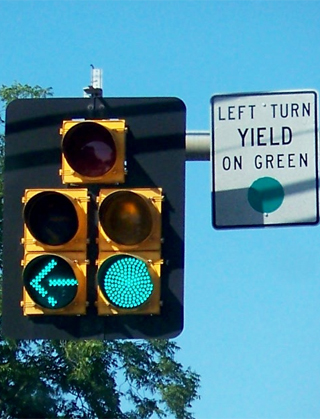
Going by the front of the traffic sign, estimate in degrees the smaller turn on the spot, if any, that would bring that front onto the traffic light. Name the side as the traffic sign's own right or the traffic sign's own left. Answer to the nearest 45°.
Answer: approximately 90° to the traffic sign's own right

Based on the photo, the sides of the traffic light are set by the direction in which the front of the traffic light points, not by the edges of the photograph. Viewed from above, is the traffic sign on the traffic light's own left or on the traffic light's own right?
on the traffic light's own left

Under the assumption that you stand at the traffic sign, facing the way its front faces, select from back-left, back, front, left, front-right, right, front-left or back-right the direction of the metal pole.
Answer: right

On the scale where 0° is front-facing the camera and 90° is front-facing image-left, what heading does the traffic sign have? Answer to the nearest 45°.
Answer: approximately 0°

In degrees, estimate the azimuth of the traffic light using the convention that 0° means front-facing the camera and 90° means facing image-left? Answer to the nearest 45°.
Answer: approximately 0°

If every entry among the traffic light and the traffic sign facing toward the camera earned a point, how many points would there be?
2

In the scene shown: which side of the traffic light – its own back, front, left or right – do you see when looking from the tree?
back
